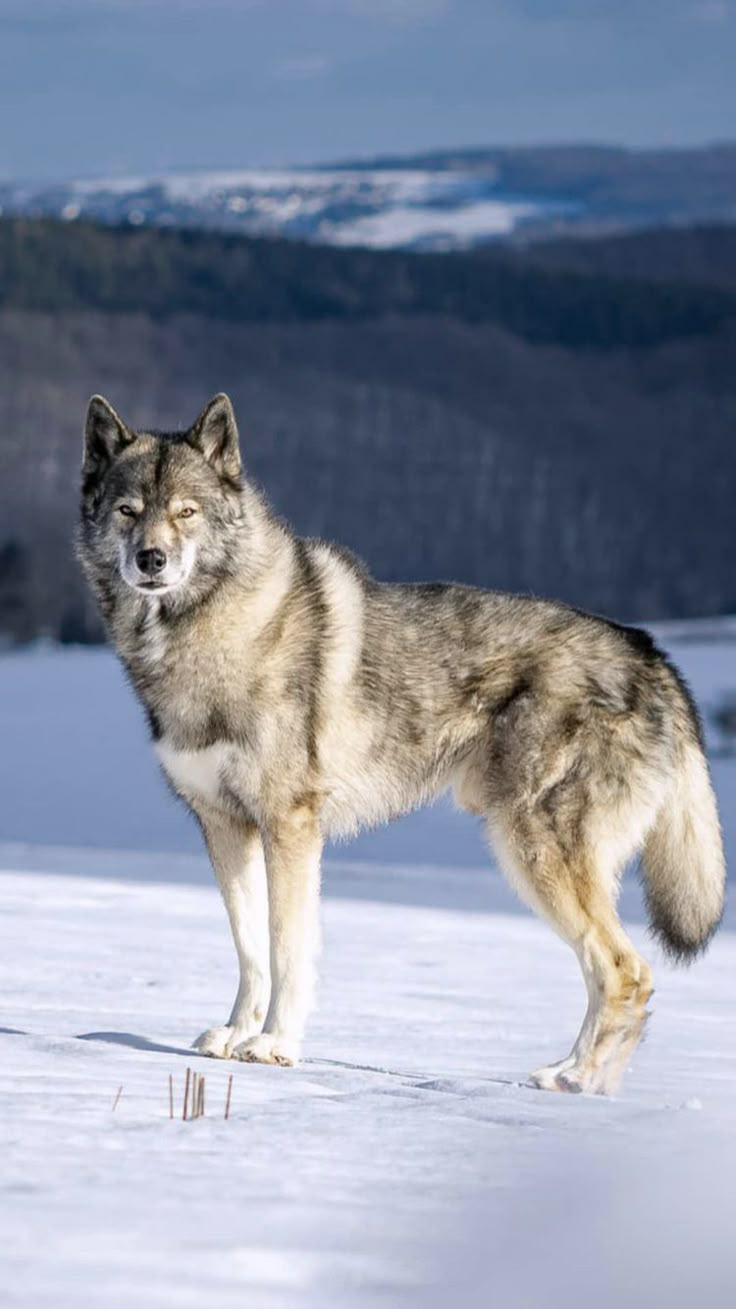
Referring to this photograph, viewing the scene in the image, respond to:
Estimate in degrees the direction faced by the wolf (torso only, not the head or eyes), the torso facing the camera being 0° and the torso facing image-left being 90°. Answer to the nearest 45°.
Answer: approximately 90°
